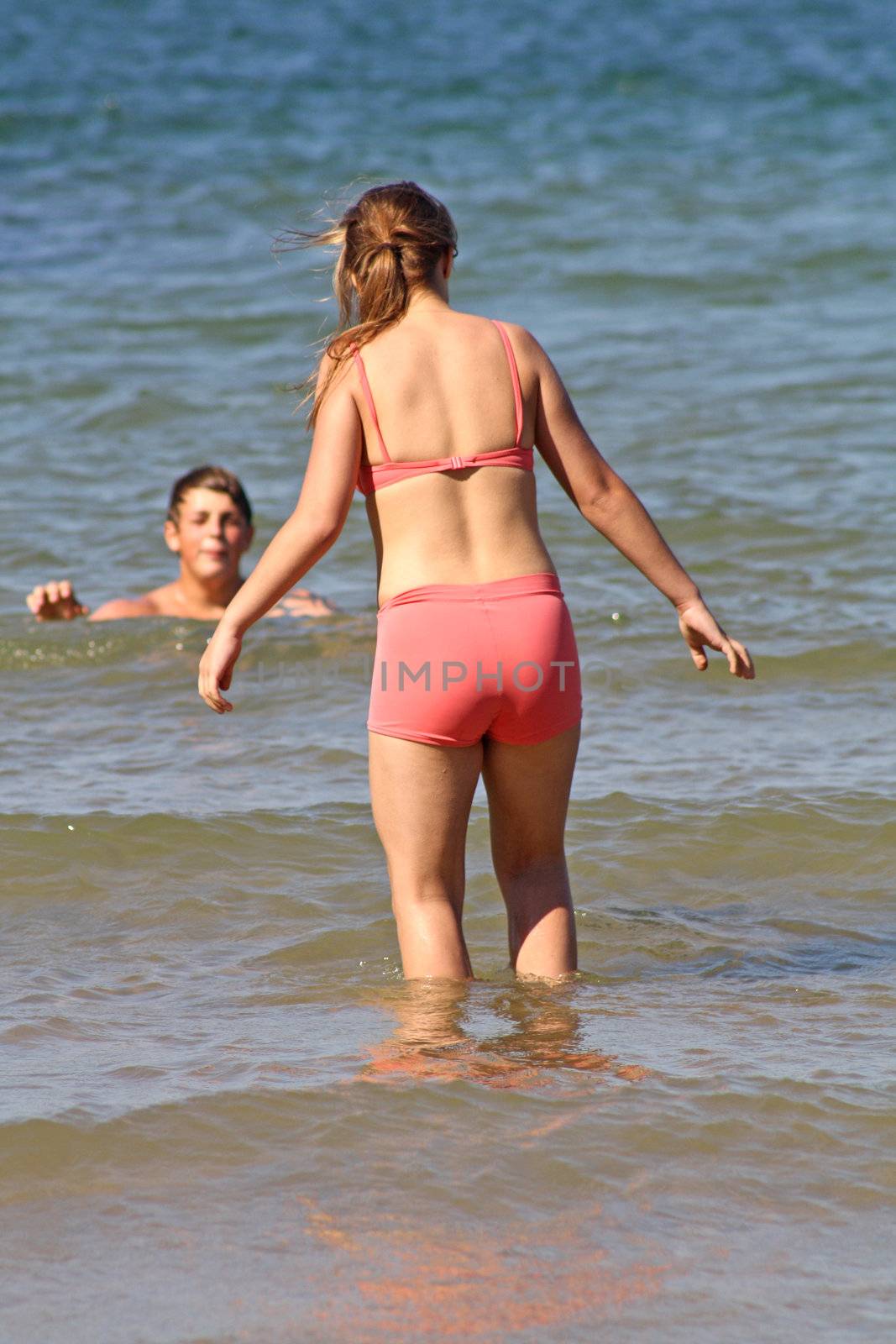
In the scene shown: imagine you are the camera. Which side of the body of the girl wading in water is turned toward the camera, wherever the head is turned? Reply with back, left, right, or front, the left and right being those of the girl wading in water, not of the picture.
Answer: back

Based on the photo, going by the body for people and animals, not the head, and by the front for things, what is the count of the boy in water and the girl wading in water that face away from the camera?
1

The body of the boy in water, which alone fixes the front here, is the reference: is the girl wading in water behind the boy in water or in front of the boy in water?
in front

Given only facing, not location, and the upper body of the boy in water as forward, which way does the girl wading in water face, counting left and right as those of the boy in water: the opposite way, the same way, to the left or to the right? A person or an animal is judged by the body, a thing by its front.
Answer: the opposite way

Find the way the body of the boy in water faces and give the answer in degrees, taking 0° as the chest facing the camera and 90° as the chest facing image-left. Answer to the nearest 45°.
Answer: approximately 0°

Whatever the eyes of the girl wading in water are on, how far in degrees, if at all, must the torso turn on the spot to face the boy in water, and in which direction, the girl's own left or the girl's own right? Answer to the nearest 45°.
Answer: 0° — they already face them
